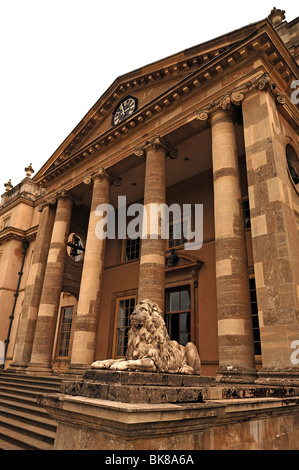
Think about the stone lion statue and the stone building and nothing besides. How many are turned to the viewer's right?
0

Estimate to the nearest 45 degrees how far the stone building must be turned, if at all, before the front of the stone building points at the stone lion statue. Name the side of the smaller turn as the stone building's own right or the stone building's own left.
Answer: approximately 45° to the stone building's own left

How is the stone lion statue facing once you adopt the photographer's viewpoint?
facing the viewer and to the left of the viewer

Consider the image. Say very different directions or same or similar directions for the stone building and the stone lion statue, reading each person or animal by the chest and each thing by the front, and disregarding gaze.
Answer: same or similar directions

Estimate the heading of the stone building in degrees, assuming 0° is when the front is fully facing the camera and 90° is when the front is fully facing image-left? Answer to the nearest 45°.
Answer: approximately 45°

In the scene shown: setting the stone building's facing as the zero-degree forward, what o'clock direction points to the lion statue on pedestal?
The lion statue on pedestal is roughly at 11 o'clock from the stone building.
